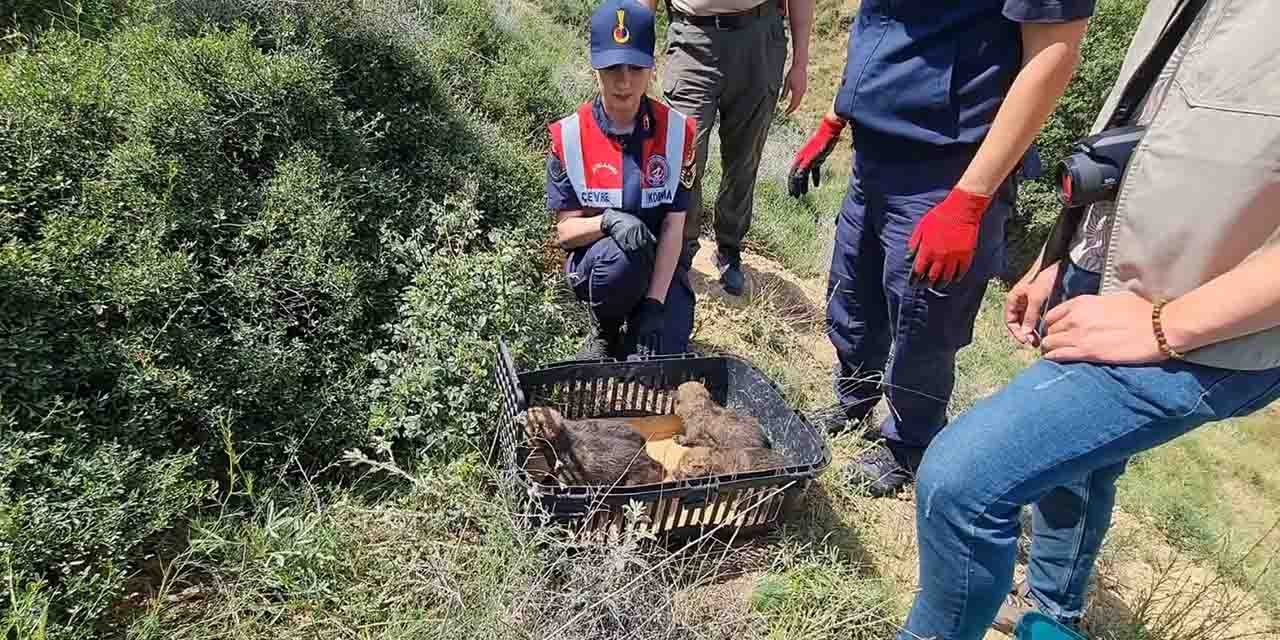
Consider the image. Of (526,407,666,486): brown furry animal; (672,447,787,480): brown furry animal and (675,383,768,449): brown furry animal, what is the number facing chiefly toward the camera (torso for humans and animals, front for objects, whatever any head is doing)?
0

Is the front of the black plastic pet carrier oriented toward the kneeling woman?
no

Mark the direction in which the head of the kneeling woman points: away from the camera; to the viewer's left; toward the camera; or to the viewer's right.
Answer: toward the camera

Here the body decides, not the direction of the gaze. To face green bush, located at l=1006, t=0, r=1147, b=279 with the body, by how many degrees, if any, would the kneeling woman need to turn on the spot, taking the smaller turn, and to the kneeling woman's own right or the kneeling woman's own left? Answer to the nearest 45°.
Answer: approximately 135° to the kneeling woman's own left

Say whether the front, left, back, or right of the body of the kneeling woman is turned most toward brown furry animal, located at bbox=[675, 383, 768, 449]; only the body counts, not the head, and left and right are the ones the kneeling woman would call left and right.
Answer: front

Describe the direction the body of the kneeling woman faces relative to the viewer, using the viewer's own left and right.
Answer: facing the viewer

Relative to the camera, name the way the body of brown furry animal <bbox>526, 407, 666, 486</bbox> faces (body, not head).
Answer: to the viewer's left

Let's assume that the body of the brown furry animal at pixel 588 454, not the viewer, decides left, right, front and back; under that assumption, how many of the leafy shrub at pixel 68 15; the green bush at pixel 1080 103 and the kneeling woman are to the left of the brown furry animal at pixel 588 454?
0

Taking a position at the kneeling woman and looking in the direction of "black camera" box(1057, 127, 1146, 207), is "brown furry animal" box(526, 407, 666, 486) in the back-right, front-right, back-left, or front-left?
front-right
